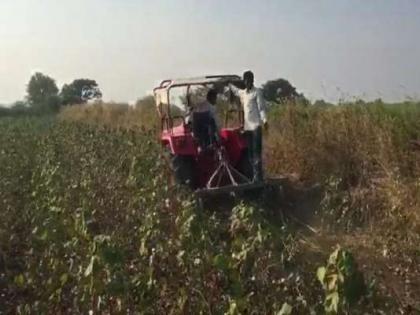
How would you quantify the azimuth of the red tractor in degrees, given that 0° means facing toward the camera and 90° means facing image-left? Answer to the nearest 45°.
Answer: approximately 135°
